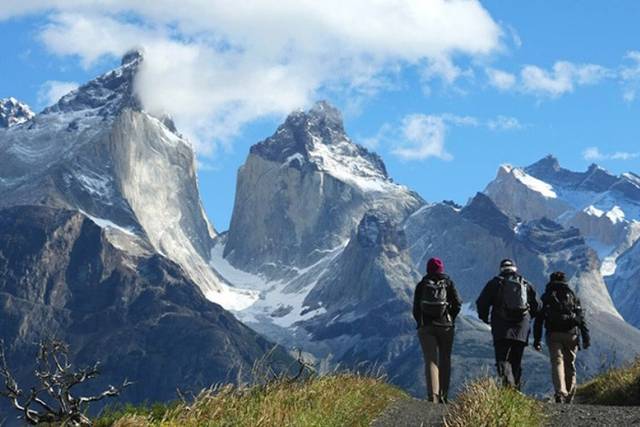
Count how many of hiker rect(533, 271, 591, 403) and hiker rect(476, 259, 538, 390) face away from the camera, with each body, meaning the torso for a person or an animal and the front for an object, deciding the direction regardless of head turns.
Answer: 2

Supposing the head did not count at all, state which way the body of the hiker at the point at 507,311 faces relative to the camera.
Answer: away from the camera

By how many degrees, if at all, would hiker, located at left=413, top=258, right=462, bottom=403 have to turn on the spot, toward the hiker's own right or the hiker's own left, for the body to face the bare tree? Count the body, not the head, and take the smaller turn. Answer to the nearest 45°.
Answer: approximately 135° to the hiker's own left

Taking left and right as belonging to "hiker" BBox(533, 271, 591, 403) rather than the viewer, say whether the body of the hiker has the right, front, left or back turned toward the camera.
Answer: back

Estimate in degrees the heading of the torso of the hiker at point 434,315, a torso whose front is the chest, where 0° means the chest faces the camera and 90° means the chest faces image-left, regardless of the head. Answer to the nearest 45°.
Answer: approximately 180°

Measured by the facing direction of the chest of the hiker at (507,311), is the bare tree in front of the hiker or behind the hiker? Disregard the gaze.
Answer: behind

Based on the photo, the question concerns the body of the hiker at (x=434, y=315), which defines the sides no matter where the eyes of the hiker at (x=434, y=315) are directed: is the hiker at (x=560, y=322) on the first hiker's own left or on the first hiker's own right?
on the first hiker's own right
